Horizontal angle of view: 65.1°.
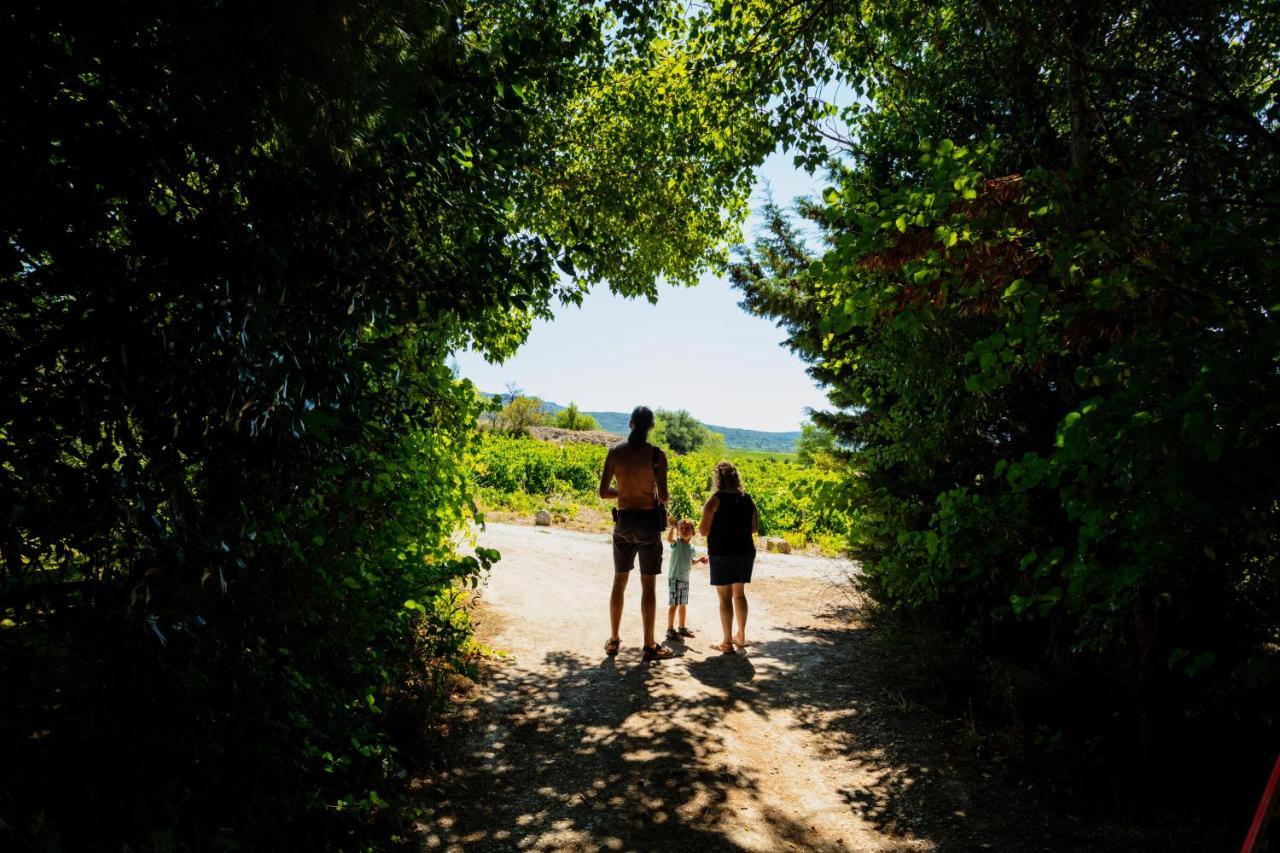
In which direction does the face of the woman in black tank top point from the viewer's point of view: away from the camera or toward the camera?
away from the camera

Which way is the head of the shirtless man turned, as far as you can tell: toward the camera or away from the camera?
away from the camera

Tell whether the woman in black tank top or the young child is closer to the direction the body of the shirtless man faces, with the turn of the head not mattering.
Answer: the young child

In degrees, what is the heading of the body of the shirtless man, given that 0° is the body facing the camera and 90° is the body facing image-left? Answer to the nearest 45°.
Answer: approximately 180°

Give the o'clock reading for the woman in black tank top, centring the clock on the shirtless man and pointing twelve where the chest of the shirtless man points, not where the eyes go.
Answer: The woman in black tank top is roughly at 2 o'clock from the shirtless man.
